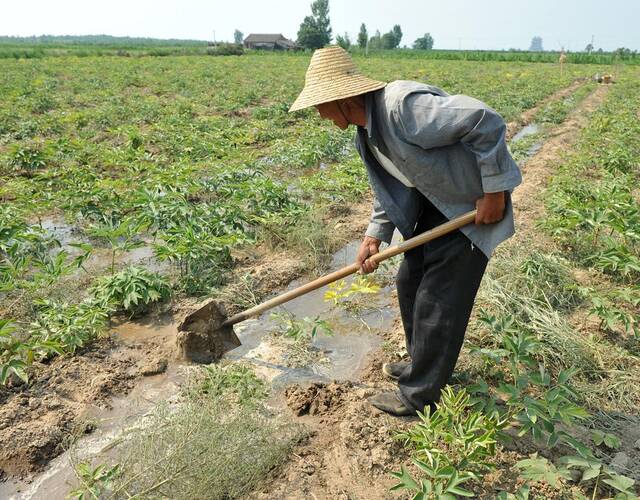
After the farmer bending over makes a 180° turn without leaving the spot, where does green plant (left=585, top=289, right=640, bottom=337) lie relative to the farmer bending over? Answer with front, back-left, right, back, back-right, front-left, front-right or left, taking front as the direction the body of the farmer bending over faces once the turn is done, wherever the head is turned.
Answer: front-left

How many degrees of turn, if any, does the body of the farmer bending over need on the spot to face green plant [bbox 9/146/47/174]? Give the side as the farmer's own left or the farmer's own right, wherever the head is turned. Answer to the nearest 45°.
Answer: approximately 45° to the farmer's own right

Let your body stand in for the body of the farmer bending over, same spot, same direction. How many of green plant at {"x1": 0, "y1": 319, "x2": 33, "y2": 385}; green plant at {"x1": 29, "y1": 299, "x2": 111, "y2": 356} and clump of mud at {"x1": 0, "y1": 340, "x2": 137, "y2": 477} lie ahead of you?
3

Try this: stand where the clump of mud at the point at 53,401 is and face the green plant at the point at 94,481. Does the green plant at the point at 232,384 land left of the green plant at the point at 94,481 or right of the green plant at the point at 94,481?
left

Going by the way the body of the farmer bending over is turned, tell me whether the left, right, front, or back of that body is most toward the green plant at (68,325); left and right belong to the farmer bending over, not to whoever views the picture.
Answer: front

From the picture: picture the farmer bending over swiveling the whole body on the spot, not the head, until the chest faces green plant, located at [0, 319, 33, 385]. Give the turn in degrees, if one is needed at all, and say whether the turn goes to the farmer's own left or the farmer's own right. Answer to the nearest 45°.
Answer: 0° — they already face it

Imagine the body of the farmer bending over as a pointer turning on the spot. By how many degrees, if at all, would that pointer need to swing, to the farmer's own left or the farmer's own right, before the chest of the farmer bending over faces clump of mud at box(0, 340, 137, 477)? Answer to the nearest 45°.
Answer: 0° — they already face it

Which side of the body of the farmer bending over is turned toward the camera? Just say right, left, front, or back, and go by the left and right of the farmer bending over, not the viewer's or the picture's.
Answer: left
